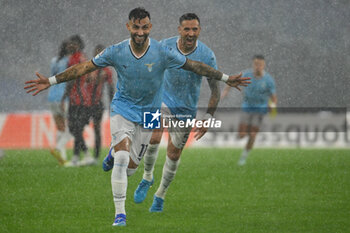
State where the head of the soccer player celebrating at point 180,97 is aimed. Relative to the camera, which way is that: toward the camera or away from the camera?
toward the camera

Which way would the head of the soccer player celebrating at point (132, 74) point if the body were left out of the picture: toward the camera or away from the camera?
toward the camera

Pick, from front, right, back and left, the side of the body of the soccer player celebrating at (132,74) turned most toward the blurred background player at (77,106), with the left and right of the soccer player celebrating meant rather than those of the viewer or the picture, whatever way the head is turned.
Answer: back

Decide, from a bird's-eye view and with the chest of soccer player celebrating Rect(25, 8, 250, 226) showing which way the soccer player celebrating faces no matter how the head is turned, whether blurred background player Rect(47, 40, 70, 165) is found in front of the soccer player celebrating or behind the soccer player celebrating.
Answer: behind

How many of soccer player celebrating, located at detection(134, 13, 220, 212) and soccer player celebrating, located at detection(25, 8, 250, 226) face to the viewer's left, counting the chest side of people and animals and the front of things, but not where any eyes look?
0

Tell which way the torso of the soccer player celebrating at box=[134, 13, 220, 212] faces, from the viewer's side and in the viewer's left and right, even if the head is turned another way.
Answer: facing the viewer

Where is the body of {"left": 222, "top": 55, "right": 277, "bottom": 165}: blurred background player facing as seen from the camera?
toward the camera

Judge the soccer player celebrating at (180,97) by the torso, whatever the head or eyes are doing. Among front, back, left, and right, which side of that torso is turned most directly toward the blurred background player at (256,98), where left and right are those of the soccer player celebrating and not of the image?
back

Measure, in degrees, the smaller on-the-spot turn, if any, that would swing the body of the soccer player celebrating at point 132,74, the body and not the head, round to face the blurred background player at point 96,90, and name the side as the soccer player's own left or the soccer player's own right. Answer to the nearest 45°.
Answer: approximately 180°

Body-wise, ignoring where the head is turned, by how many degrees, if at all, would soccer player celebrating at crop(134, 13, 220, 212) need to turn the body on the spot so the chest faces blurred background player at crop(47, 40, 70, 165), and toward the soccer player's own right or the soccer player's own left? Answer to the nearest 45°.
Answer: approximately 135° to the soccer player's own right
